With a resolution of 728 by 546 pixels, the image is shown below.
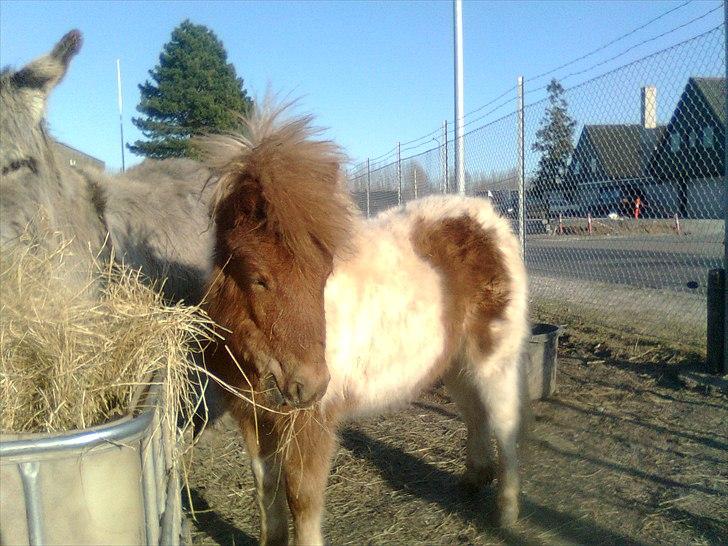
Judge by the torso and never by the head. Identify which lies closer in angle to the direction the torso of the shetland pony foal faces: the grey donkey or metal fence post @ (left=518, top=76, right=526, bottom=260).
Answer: the grey donkey

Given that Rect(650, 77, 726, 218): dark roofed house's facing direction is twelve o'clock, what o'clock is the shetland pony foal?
The shetland pony foal is roughly at 11 o'clock from the dark roofed house.

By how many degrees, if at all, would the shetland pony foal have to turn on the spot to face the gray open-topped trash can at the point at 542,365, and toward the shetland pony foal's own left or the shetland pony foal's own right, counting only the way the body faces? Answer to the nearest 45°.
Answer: approximately 180°

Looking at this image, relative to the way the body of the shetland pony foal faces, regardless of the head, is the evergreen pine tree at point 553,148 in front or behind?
behind

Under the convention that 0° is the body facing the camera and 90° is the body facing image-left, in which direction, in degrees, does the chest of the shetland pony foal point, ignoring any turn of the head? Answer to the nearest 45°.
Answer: approximately 45°

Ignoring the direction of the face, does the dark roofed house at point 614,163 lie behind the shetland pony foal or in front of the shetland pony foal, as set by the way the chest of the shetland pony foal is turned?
behind

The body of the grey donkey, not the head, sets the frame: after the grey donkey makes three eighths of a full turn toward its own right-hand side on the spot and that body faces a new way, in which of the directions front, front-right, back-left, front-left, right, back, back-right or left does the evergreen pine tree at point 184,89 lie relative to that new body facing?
front

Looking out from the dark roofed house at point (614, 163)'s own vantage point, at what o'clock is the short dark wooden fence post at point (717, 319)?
The short dark wooden fence post is roughly at 10 o'clock from the dark roofed house.

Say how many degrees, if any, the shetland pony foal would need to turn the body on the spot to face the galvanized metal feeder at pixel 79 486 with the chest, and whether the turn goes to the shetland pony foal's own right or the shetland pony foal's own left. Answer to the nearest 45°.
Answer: approximately 45° to the shetland pony foal's own left

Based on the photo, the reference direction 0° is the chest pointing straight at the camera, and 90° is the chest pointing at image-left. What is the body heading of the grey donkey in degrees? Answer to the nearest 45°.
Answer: approximately 45°

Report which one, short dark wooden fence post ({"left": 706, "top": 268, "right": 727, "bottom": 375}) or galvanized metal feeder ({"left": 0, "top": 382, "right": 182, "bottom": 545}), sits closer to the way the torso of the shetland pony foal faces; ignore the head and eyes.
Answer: the galvanized metal feeder

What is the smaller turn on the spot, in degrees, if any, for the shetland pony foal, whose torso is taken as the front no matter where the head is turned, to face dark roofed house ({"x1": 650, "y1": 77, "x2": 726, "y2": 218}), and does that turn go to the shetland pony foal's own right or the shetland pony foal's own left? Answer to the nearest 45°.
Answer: approximately 180°
